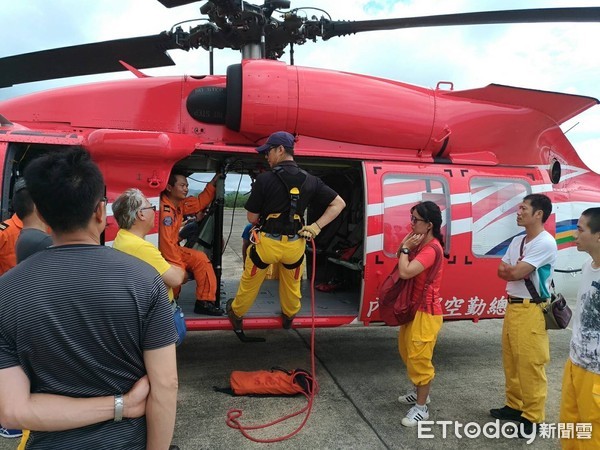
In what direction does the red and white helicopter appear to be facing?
to the viewer's left

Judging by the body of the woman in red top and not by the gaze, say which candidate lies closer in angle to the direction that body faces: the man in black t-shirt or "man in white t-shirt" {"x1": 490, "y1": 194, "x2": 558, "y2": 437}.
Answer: the man in black t-shirt

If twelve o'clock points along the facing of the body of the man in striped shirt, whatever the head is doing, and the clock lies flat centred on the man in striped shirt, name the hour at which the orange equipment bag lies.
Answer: The orange equipment bag is roughly at 1 o'clock from the man in striped shirt.

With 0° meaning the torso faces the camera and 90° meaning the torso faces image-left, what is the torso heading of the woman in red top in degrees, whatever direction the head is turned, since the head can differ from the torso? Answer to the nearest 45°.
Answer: approximately 90°

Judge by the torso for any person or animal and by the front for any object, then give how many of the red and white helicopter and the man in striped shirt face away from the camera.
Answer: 1

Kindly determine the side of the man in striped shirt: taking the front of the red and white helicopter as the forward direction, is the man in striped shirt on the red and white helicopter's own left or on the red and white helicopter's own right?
on the red and white helicopter's own left

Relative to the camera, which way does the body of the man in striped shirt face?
away from the camera

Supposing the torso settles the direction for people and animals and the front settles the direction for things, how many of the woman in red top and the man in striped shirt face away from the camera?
1

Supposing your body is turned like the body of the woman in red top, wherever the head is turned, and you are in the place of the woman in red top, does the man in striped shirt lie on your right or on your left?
on your left

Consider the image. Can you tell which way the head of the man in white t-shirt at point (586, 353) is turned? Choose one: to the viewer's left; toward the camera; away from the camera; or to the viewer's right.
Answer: to the viewer's left
